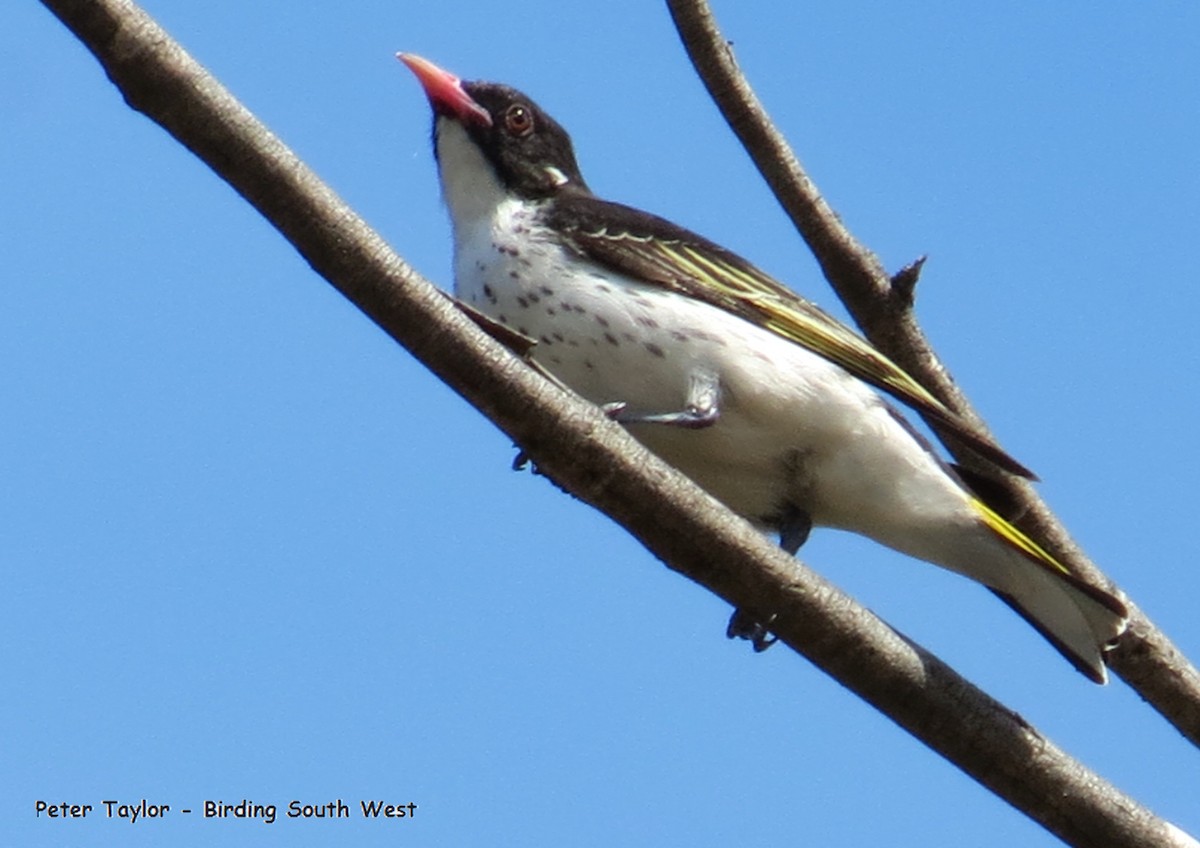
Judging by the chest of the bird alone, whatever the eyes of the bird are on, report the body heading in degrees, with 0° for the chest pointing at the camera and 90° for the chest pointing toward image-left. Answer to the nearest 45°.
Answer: approximately 90°
